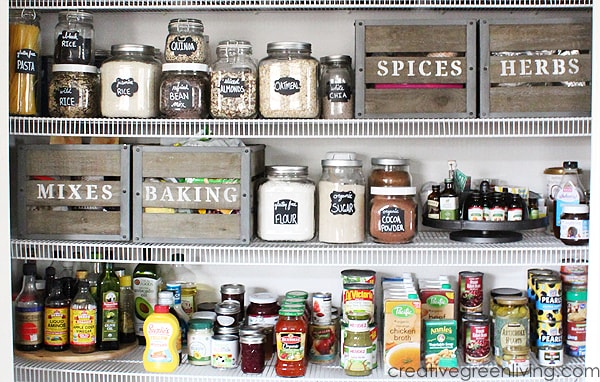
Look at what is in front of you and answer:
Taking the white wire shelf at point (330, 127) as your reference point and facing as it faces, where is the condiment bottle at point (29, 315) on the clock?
The condiment bottle is roughly at 3 o'clock from the white wire shelf.

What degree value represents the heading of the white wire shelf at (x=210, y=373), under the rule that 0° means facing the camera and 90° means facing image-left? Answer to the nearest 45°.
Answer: approximately 0°

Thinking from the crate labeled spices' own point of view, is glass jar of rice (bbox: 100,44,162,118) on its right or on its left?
on its right

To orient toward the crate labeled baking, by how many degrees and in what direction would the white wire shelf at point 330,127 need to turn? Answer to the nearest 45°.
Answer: approximately 90° to its right

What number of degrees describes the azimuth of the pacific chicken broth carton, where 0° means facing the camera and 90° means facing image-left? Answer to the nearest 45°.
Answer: approximately 0°

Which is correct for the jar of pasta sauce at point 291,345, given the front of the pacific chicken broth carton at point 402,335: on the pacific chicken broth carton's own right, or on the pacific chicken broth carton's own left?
on the pacific chicken broth carton's own right
